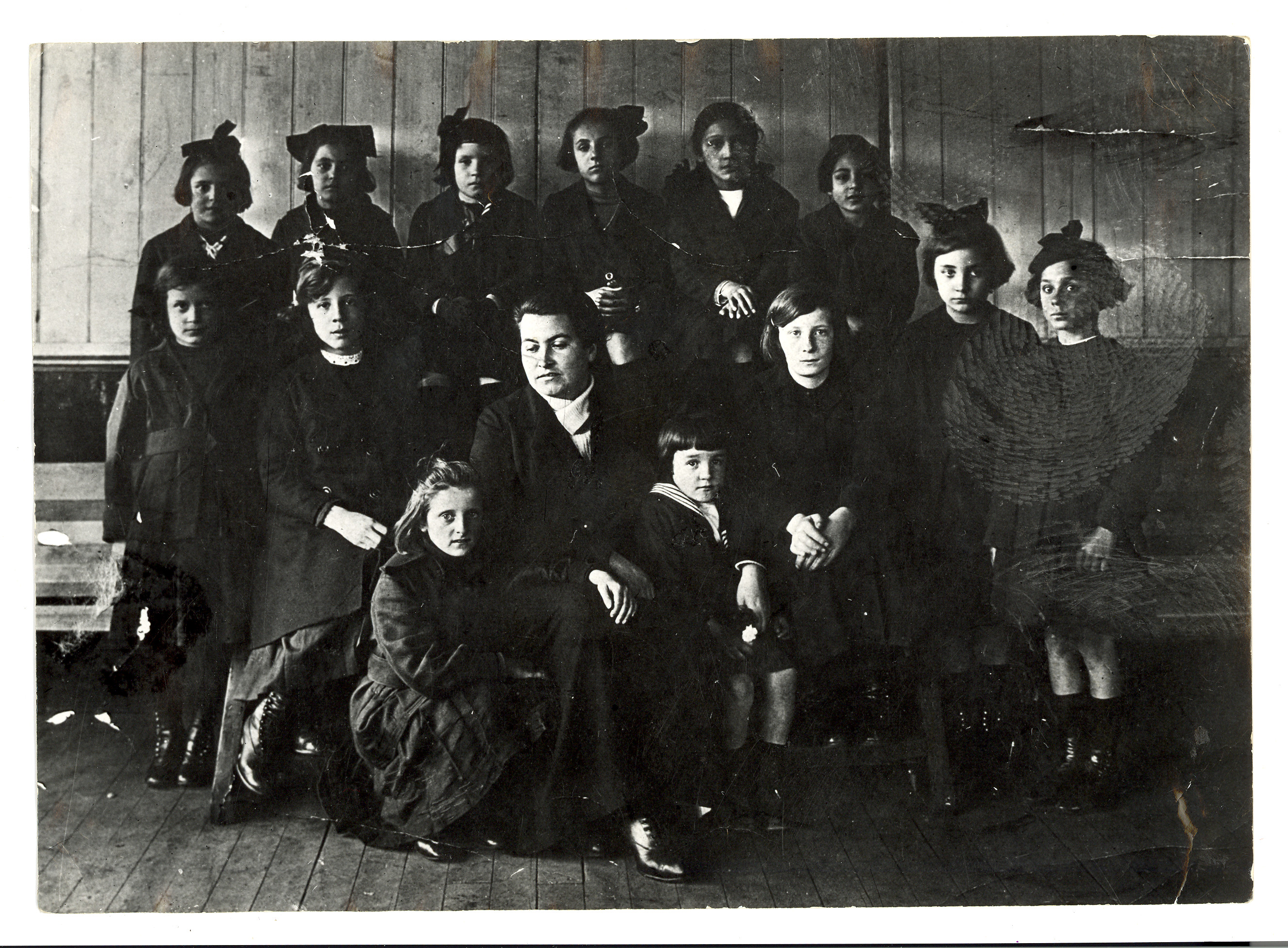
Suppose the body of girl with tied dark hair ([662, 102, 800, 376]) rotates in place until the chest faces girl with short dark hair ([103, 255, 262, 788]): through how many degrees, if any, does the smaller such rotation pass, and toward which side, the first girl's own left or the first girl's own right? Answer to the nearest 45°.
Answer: approximately 90° to the first girl's own right

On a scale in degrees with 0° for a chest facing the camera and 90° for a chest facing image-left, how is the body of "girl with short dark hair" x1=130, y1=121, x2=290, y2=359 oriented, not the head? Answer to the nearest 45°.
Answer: approximately 0°

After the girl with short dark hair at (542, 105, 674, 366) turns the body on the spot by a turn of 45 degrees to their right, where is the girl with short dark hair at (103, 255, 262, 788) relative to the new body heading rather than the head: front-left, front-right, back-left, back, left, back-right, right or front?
front-right
